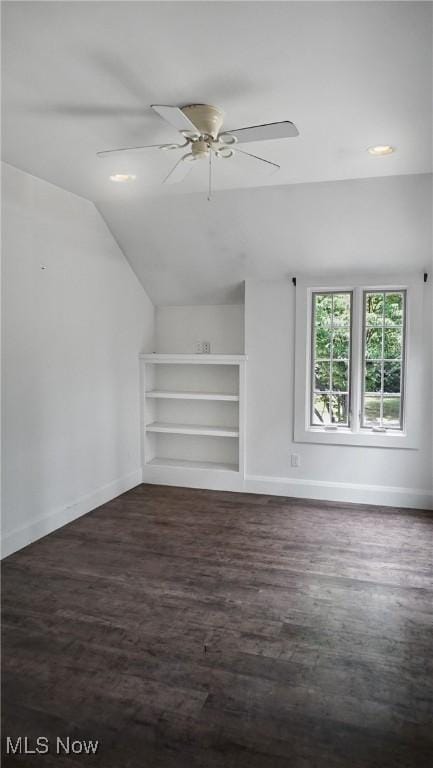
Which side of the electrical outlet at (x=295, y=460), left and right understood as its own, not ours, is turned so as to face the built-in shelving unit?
right

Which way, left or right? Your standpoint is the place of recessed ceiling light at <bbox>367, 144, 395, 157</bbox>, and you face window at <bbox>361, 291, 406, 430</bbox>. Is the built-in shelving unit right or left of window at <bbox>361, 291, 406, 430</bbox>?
left

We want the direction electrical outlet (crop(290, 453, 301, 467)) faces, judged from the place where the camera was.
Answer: facing the viewer

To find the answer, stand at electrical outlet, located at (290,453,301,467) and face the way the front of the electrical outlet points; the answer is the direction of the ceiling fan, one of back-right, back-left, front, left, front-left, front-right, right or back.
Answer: front
